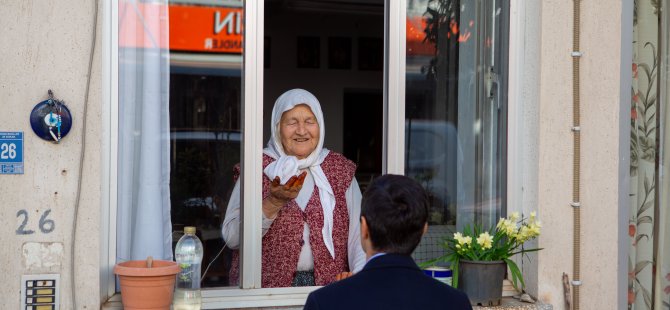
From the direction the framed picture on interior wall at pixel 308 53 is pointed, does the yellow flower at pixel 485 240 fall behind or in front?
in front

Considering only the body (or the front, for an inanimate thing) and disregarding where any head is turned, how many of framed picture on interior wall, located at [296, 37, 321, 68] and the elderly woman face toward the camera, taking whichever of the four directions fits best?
2

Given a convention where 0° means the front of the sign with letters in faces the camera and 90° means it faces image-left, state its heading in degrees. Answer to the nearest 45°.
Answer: approximately 0°

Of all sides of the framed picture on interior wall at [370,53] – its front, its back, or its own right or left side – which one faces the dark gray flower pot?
front

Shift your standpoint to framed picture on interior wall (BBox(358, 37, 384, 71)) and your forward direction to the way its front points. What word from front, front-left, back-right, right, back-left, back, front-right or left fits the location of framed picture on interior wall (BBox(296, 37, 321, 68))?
right

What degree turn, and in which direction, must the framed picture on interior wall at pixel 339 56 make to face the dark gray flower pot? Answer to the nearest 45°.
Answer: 0° — it already faces it

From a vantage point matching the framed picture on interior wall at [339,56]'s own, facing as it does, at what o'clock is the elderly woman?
The elderly woman is roughly at 12 o'clock from the framed picture on interior wall.

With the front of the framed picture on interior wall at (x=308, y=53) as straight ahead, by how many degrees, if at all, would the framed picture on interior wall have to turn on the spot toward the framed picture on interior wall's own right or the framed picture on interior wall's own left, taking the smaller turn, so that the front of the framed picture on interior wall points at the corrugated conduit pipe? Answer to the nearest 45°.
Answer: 0° — it already faces it

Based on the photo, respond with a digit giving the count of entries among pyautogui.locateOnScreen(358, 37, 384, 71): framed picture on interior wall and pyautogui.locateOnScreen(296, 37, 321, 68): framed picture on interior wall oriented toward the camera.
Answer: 2

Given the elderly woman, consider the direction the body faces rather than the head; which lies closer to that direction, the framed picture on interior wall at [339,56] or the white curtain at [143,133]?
the white curtain
